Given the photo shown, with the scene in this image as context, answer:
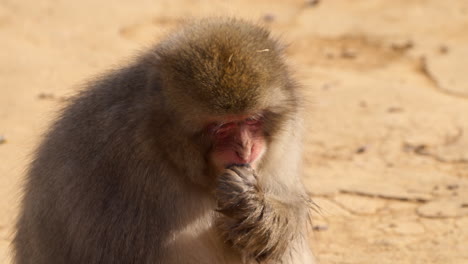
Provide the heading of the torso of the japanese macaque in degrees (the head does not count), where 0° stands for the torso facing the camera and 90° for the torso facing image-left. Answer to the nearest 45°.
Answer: approximately 315°

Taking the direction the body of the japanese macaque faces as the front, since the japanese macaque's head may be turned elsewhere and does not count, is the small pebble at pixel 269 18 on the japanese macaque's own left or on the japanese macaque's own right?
on the japanese macaque's own left

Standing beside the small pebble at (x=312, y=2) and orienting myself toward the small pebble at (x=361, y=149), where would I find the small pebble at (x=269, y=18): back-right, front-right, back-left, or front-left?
front-right

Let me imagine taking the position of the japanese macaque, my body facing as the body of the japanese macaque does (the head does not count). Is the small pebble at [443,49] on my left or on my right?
on my left

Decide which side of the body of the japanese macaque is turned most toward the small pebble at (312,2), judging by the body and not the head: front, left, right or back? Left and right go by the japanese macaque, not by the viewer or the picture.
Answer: left

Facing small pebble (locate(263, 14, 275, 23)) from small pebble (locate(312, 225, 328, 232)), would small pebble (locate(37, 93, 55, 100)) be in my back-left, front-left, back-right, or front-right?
front-left
